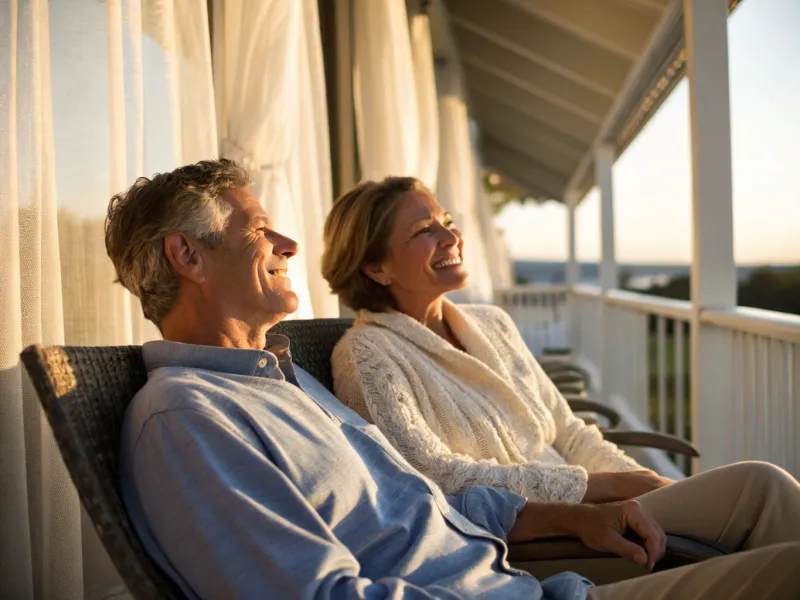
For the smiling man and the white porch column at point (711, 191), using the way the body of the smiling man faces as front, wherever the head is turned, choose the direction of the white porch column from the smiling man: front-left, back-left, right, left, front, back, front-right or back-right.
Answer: front-left

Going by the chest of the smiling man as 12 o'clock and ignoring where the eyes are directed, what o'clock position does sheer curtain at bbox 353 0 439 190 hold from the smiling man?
The sheer curtain is roughly at 9 o'clock from the smiling man.

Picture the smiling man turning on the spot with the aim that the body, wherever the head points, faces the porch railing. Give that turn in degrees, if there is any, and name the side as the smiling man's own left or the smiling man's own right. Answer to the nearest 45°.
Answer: approximately 45° to the smiling man's own left

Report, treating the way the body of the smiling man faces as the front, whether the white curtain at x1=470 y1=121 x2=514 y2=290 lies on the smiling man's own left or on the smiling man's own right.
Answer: on the smiling man's own left

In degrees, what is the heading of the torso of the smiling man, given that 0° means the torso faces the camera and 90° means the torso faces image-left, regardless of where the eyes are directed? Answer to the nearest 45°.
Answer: approximately 270°

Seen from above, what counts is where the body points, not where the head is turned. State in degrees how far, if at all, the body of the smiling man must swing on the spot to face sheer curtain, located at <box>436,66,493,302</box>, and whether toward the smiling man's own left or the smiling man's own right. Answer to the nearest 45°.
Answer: approximately 90° to the smiling man's own left

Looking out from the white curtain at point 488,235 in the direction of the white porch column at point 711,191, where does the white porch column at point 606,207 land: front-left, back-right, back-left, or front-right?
front-left

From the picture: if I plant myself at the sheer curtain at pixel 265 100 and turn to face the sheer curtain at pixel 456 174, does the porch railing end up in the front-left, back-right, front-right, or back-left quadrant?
front-right

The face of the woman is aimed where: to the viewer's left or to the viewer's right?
to the viewer's right

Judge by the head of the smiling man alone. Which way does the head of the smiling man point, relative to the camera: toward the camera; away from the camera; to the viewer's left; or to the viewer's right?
to the viewer's right
